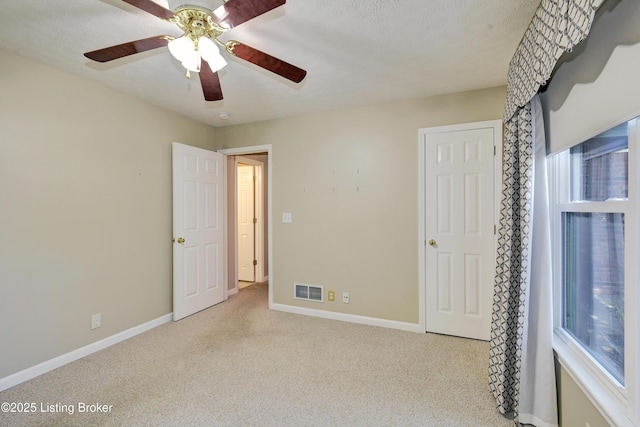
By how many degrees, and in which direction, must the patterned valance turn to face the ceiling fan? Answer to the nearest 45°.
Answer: approximately 45° to its left

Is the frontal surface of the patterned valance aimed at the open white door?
yes

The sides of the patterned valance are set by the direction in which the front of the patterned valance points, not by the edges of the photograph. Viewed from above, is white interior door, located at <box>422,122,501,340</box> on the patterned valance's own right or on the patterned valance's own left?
on the patterned valance's own right

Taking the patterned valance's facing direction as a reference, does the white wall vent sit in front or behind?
in front

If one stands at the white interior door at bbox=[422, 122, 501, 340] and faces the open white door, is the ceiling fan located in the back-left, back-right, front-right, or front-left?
front-left

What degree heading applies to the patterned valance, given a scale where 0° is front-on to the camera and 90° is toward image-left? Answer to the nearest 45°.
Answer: approximately 90°

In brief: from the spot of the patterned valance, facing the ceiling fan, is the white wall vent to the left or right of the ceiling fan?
right
